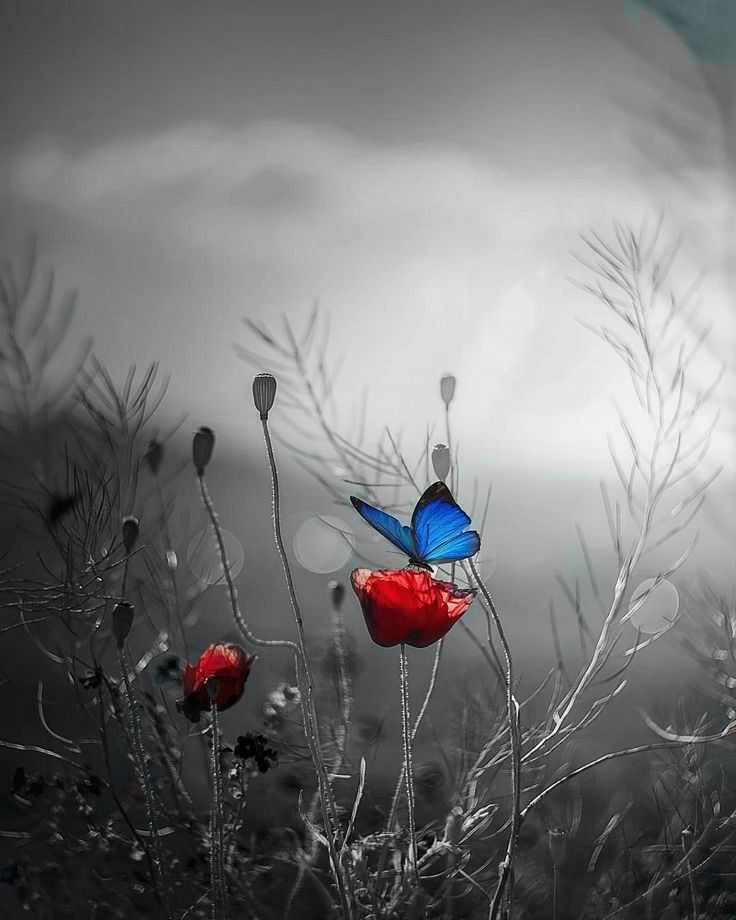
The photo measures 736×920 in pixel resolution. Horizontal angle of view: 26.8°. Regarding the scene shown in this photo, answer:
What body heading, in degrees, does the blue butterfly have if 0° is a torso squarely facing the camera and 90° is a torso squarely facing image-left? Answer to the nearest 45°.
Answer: approximately 45°
